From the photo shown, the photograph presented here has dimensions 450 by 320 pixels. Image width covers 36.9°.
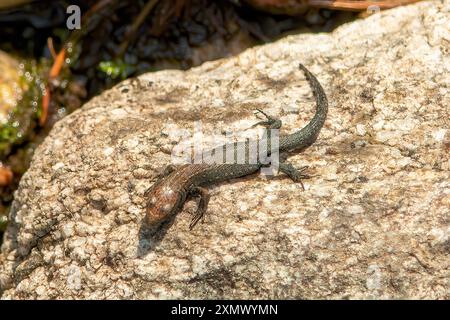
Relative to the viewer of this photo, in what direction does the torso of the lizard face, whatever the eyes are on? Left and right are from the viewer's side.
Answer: facing the viewer and to the left of the viewer
